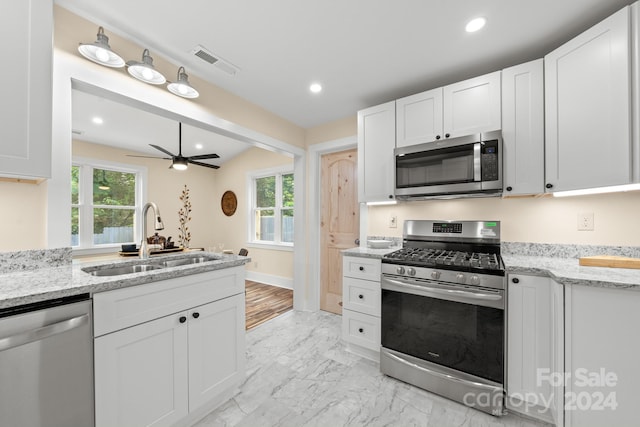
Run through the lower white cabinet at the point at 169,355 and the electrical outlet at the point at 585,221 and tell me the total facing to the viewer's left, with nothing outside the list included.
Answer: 0

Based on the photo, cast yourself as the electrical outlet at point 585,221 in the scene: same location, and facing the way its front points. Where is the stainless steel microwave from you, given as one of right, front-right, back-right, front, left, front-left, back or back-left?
front-right

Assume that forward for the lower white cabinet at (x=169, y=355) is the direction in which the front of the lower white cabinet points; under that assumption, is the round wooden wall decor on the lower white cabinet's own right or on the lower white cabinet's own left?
on the lower white cabinet's own left

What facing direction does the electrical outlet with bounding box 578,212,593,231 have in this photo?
toward the camera

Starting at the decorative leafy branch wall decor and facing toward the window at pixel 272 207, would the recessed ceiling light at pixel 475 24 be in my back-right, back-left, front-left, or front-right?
front-right

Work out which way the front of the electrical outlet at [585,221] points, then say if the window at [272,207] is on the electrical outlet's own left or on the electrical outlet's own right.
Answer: on the electrical outlet's own right

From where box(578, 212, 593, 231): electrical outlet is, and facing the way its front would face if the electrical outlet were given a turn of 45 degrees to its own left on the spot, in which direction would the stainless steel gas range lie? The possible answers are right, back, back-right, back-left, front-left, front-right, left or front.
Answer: right

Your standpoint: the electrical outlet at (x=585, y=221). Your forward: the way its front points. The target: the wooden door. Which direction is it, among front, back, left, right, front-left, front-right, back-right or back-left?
right

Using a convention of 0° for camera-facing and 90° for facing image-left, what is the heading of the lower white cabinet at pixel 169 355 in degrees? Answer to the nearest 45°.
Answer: approximately 315°

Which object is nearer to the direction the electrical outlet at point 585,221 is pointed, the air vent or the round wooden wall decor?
the air vent

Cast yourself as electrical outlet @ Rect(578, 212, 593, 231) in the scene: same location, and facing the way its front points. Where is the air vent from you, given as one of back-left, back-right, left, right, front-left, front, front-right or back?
front-right

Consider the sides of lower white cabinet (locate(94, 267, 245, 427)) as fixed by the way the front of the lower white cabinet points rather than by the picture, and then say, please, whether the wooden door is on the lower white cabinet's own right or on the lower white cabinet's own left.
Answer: on the lower white cabinet's own left

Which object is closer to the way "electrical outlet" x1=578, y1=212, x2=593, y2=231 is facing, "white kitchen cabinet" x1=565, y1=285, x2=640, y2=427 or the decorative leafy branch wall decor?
the white kitchen cabinet
